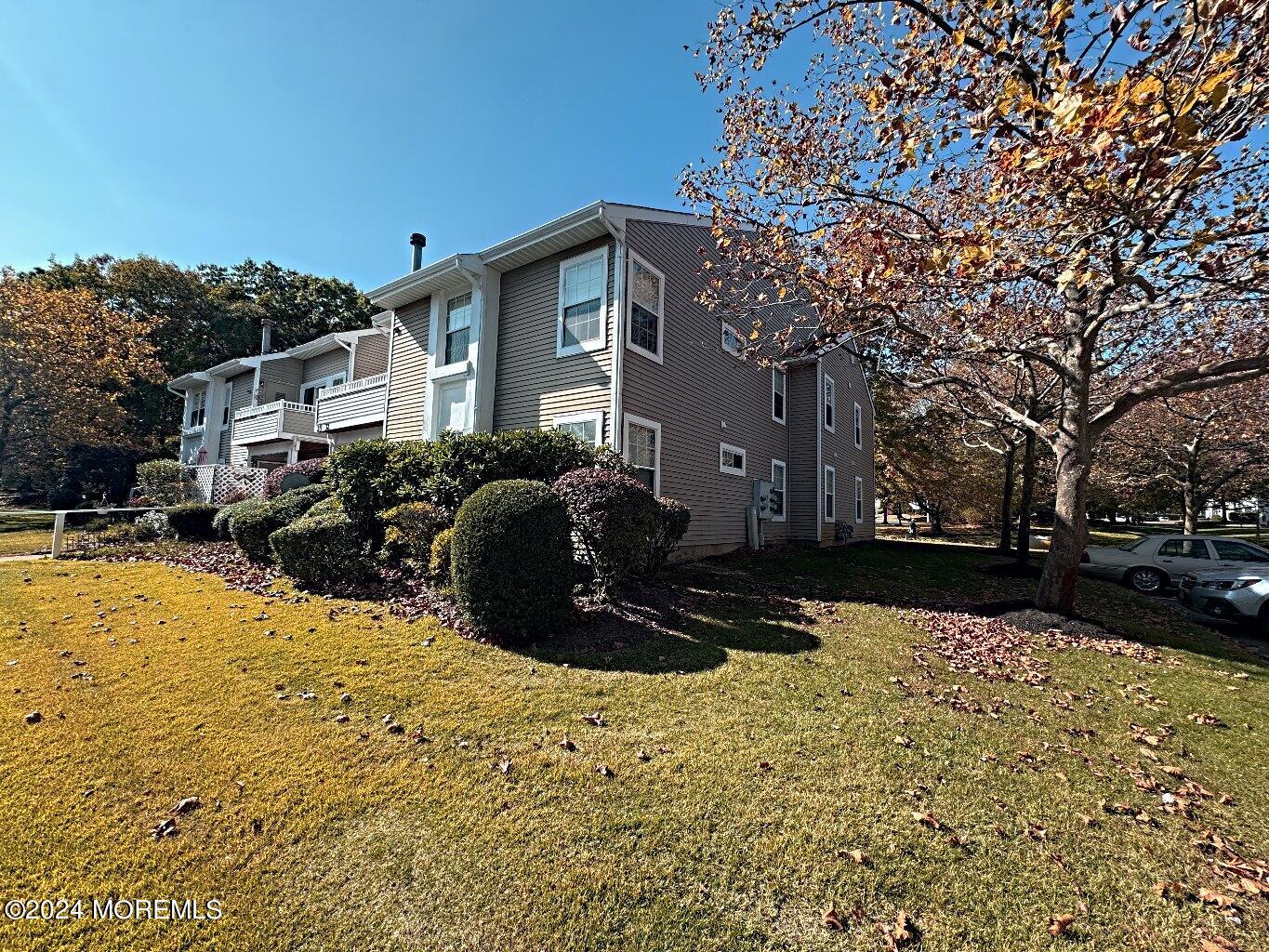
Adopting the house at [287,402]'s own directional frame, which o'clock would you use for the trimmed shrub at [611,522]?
The trimmed shrub is roughly at 10 o'clock from the house.

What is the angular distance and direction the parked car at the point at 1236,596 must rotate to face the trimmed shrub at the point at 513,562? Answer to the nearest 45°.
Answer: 0° — it already faces it

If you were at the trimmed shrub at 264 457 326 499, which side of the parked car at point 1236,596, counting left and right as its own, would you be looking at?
front

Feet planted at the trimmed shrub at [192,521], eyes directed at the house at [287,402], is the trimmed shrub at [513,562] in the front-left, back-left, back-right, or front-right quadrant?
back-right

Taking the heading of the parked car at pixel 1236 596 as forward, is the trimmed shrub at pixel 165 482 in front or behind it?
in front

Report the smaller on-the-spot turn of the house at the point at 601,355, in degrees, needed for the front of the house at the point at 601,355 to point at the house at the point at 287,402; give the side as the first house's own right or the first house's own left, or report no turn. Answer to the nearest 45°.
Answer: approximately 90° to the first house's own right

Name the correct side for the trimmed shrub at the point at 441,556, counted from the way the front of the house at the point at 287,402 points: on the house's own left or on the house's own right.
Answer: on the house's own left

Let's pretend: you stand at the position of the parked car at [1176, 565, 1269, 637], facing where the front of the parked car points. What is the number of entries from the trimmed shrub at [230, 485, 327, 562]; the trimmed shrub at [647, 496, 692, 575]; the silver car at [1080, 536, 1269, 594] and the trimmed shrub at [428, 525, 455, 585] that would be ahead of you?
3

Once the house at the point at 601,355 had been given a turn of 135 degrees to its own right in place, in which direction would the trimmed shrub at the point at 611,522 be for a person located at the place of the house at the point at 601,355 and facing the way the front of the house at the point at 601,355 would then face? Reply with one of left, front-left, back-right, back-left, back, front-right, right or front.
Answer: back

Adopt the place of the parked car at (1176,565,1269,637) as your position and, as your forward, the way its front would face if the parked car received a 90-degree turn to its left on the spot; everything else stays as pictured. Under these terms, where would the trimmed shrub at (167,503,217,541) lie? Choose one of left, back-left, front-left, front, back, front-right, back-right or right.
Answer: right

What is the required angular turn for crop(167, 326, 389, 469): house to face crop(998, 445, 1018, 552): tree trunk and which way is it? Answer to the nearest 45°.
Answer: approximately 90° to its left

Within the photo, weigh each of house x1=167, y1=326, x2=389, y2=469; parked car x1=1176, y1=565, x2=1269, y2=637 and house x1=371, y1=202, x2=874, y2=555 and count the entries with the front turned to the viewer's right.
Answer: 0

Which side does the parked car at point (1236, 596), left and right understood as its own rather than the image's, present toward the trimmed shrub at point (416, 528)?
front

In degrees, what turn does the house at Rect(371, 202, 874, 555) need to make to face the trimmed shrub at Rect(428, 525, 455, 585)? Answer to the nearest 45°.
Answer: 0° — it already faces it

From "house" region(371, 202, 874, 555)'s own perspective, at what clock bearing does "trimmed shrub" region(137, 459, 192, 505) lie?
The trimmed shrub is roughly at 2 o'clock from the house.

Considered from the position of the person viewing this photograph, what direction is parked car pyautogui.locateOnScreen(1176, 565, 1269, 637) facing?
facing the viewer and to the left of the viewer

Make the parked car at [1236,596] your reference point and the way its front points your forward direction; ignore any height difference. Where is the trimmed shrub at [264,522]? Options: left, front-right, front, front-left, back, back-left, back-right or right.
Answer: front
